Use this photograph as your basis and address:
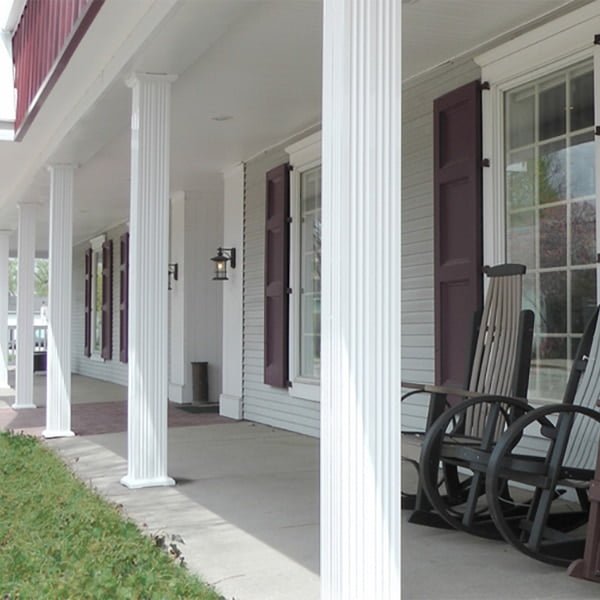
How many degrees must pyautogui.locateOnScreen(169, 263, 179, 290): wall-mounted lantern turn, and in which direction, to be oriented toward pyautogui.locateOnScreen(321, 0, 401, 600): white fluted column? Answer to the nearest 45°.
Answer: approximately 90° to its left

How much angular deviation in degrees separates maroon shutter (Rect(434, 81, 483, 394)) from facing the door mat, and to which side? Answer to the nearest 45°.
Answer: approximately 90° to its right

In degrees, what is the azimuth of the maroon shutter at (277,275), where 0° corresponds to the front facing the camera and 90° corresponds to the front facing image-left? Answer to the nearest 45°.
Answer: approximately 45°

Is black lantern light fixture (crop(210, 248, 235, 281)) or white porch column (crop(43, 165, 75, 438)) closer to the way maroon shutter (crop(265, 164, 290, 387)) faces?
the white porch column

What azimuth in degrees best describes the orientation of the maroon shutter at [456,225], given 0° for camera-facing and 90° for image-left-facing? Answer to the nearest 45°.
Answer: approximately 45°

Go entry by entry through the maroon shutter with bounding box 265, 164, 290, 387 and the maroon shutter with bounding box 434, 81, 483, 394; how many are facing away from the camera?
0

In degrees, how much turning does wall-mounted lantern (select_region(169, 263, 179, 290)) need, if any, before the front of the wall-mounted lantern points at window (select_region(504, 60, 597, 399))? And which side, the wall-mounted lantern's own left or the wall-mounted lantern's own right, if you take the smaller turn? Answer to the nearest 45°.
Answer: approximately 90° to the wall-mounted lantern's own left

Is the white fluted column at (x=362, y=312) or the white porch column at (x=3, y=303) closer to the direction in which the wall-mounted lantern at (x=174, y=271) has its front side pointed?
the white porch column

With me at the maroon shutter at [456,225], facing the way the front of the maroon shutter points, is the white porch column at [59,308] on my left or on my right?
on my right

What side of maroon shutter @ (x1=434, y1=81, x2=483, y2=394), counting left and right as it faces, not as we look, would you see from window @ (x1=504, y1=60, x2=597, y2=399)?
left

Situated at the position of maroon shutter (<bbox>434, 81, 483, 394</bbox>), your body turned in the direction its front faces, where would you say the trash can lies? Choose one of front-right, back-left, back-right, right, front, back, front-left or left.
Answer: right

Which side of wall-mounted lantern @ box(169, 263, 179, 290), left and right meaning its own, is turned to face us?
left

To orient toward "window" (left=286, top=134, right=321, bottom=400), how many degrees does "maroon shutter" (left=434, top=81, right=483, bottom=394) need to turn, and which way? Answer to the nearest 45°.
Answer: approximately 90° to its right

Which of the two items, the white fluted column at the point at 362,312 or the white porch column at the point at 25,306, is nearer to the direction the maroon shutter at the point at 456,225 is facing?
the white fluted column

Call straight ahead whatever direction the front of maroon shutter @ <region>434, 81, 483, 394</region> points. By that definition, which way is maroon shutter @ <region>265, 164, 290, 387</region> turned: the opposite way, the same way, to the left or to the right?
the same way
